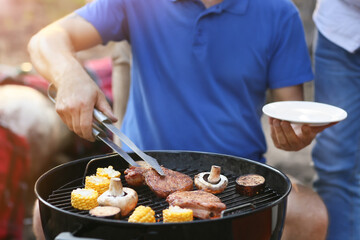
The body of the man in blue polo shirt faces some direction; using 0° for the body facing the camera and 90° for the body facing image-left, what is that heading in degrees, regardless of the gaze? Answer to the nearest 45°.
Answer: approximately 0°

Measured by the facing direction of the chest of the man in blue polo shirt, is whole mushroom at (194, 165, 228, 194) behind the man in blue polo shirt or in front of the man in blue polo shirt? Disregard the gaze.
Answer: in front
